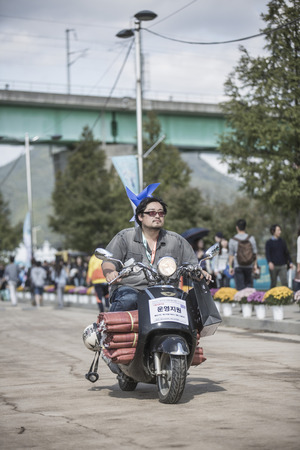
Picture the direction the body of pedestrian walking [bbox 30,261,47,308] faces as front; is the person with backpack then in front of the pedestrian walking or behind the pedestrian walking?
behind

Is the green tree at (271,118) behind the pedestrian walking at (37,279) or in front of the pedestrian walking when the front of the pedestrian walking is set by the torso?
behind

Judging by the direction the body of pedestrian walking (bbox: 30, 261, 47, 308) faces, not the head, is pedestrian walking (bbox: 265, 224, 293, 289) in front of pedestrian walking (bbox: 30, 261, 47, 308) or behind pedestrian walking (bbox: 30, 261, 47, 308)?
behind
